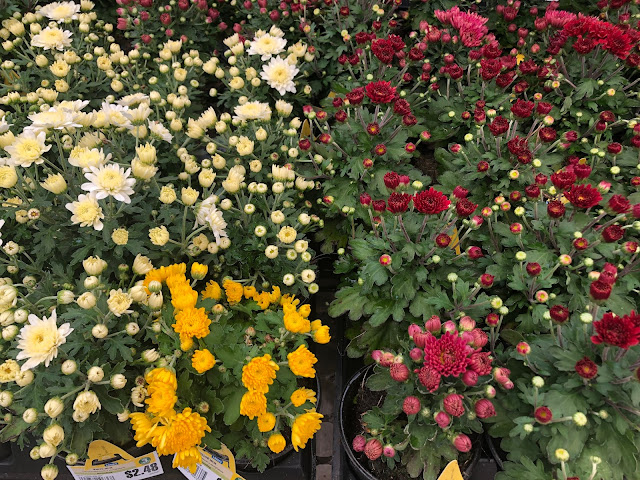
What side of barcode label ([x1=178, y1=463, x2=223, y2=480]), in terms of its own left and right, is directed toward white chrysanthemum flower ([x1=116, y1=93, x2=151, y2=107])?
back

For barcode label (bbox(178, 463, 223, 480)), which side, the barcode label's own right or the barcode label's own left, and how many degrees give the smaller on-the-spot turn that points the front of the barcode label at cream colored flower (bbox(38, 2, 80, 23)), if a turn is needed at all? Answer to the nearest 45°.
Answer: approximately 180°

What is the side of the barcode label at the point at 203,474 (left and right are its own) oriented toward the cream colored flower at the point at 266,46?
back

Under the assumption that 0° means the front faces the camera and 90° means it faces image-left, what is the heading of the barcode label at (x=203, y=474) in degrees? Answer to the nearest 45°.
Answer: approximately 0°

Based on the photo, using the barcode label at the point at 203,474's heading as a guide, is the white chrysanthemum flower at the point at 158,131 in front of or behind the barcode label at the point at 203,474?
behind

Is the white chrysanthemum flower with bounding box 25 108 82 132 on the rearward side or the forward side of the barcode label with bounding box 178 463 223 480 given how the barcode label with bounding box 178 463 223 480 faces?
on the rearward side
